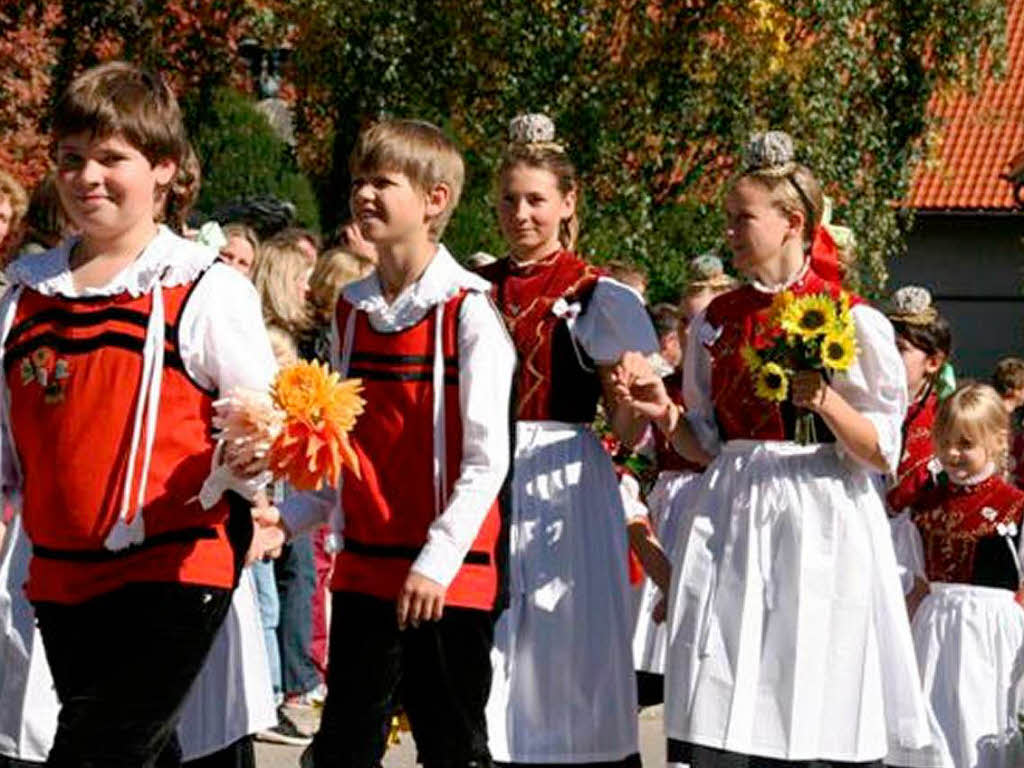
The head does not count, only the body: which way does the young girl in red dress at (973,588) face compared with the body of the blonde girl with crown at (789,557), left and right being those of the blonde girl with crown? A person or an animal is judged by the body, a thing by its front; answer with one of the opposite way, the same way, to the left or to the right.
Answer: the same way

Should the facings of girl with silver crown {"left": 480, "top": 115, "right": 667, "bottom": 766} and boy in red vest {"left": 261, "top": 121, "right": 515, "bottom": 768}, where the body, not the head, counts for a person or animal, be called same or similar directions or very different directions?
same or similar directions

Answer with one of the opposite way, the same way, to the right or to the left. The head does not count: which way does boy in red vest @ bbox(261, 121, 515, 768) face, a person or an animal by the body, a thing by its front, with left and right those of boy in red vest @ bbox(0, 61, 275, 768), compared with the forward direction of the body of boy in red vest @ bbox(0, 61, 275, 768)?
the same way

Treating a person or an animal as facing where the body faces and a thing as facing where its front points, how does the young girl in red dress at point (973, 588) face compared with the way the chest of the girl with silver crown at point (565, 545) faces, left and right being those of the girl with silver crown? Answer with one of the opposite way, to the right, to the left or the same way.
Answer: the same way

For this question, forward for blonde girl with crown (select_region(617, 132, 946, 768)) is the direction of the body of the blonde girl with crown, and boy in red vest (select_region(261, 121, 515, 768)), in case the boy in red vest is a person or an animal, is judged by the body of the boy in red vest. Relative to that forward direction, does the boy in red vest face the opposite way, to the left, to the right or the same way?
the same way

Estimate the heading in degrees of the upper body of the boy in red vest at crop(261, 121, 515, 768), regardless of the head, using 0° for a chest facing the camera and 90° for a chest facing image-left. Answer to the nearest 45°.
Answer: approximately 45°

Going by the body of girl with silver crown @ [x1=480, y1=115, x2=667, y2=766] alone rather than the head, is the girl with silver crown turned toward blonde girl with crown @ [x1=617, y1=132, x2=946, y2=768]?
no

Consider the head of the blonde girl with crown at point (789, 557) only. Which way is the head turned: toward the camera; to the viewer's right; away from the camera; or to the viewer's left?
to the viewer's left

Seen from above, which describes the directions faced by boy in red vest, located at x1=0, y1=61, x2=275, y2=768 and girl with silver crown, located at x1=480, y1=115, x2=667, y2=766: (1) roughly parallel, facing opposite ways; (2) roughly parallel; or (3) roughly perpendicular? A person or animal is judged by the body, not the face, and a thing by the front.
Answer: roughly parallel

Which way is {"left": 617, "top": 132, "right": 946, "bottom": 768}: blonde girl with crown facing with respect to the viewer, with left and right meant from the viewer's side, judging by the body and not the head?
facing the viewer and to the left of the viewer

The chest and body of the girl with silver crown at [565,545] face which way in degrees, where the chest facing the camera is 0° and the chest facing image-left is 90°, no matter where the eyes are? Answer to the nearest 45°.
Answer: approximately 45°

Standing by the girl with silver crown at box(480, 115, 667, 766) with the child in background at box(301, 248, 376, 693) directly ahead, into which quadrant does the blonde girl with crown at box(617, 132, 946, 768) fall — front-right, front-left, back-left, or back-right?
back-right
